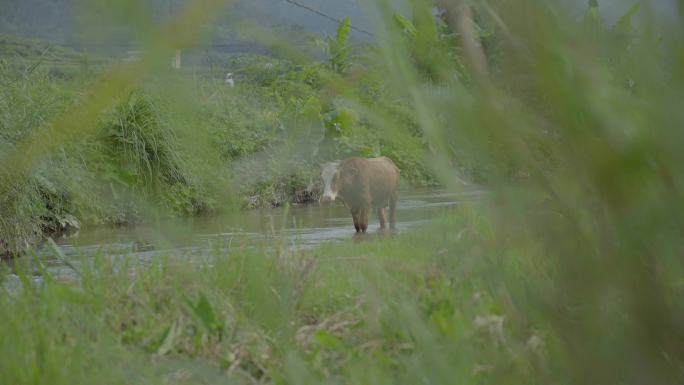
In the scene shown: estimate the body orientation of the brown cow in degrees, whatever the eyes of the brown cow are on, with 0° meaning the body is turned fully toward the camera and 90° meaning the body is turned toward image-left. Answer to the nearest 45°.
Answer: approximately 45°
